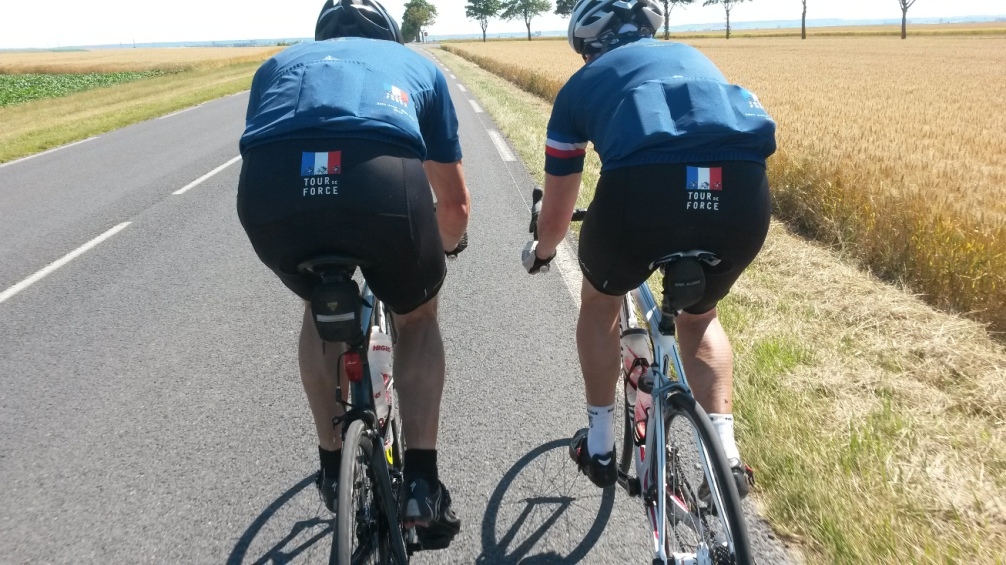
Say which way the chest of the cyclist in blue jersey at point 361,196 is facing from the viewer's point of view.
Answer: away from the camera

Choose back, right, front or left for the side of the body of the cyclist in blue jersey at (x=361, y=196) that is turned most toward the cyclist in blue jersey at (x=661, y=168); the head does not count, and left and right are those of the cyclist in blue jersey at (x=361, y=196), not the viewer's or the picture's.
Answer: right

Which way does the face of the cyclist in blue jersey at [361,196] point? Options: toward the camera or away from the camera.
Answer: away from the camera

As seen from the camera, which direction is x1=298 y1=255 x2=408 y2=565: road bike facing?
away from the camera

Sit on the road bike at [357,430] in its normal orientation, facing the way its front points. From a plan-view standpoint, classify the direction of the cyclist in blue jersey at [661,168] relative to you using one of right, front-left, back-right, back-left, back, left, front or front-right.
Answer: right

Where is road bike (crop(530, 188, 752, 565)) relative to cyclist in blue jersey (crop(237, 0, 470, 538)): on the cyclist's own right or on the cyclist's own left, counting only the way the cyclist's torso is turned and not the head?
on the cyclist's own right

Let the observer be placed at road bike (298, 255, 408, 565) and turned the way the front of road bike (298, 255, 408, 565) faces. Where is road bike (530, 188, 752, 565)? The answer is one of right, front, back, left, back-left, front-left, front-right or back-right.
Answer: right
